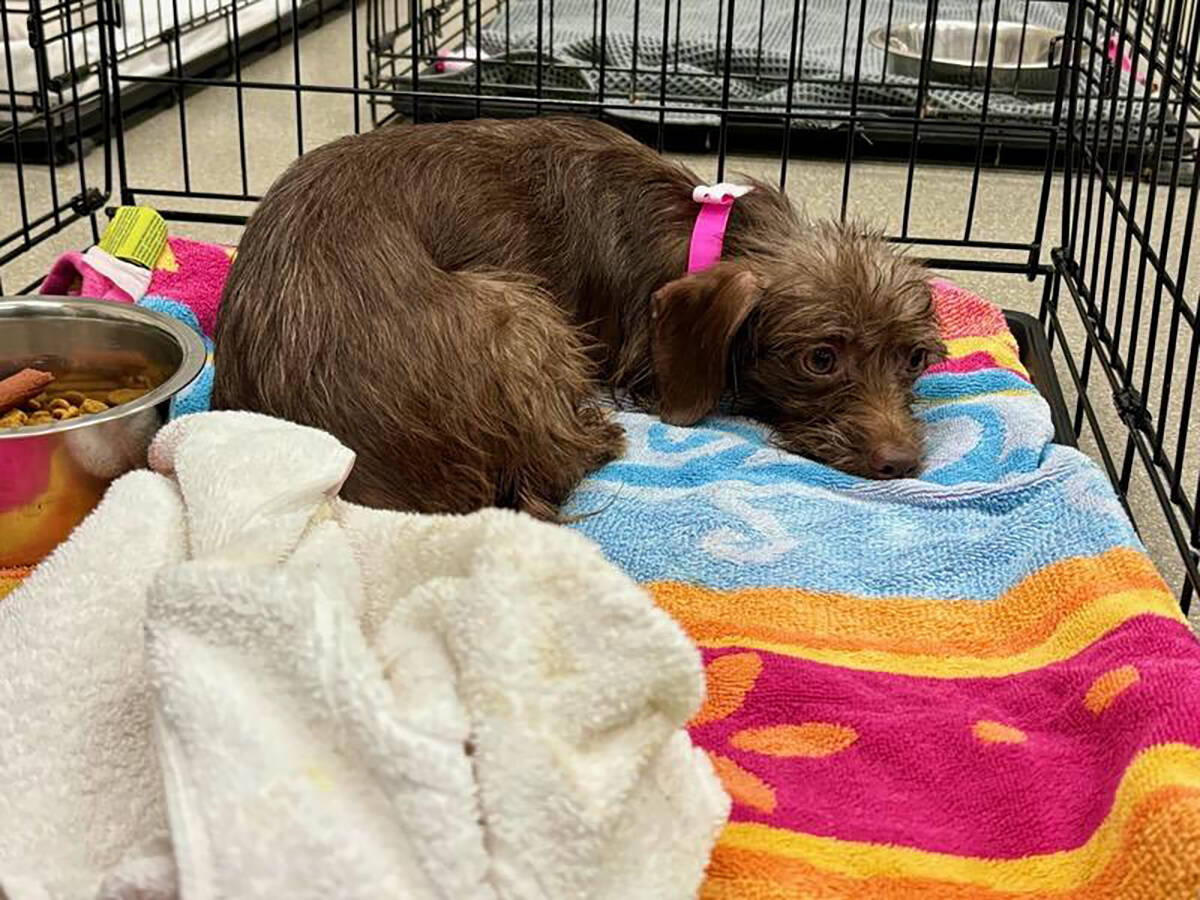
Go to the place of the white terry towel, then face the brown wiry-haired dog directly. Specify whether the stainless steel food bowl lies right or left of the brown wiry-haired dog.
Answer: left

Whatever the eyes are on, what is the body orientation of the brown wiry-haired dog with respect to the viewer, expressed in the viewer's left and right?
facing to the right of the viewer

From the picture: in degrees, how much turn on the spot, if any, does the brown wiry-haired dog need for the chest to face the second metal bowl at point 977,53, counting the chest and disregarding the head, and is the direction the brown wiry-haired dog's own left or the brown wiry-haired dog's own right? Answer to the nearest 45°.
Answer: approximately 45° to the brown wiry-haired dog's own left

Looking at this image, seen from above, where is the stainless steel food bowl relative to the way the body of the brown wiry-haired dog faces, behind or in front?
behind

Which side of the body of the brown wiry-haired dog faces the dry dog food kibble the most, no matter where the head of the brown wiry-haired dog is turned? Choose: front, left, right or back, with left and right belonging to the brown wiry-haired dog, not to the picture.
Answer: back

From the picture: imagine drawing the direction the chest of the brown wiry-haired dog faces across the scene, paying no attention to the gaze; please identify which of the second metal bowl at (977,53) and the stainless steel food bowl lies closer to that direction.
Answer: the second metal bowl

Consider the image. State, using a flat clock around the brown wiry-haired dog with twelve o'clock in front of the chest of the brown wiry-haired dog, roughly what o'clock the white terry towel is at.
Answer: The white terry towel is roughly at 3 o'clock from the brown wiry-haired dog.
